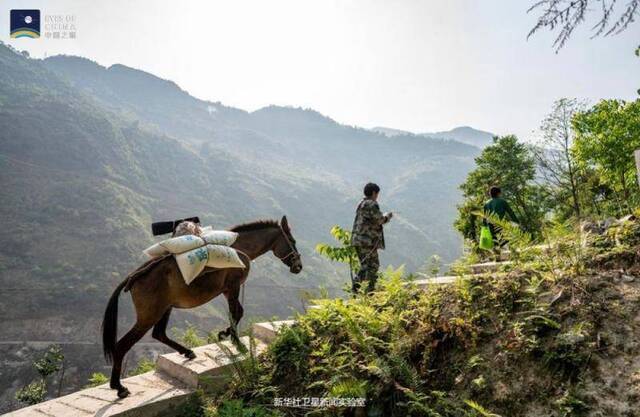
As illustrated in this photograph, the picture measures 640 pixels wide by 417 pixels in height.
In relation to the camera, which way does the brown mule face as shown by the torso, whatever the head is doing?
to the viewer's right

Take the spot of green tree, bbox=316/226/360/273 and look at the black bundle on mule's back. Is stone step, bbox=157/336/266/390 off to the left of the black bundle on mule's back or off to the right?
left

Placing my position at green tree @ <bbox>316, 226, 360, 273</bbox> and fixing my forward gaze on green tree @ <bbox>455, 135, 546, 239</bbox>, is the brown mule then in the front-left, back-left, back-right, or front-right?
back-left

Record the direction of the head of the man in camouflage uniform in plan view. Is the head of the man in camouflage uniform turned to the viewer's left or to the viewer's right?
to the viewer's right

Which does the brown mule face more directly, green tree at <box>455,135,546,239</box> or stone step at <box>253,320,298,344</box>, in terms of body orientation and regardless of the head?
the stone step

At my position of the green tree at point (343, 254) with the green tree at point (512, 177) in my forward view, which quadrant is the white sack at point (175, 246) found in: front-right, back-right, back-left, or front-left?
back-left

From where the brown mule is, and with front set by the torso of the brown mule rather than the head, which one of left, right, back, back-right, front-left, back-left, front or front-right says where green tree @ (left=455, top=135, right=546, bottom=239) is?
front-left

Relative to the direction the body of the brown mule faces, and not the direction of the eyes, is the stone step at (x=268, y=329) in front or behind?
in front
